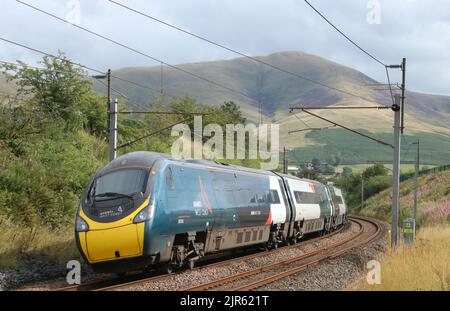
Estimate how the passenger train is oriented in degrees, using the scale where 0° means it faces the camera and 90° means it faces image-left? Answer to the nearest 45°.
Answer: approximately 45°

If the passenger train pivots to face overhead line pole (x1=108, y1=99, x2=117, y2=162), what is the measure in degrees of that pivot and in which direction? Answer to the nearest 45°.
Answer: approximately 135° to its right

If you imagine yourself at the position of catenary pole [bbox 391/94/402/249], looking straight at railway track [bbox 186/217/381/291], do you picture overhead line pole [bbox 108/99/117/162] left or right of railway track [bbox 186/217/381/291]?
right

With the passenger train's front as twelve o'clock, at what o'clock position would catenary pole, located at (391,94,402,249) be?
The catenary pole is roughly at 6 o'clock from the passenger train.

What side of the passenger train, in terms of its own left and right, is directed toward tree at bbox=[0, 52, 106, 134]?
right
